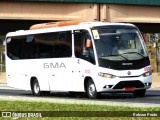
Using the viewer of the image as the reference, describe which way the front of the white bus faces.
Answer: facing the viewer and to the right of the viewer
